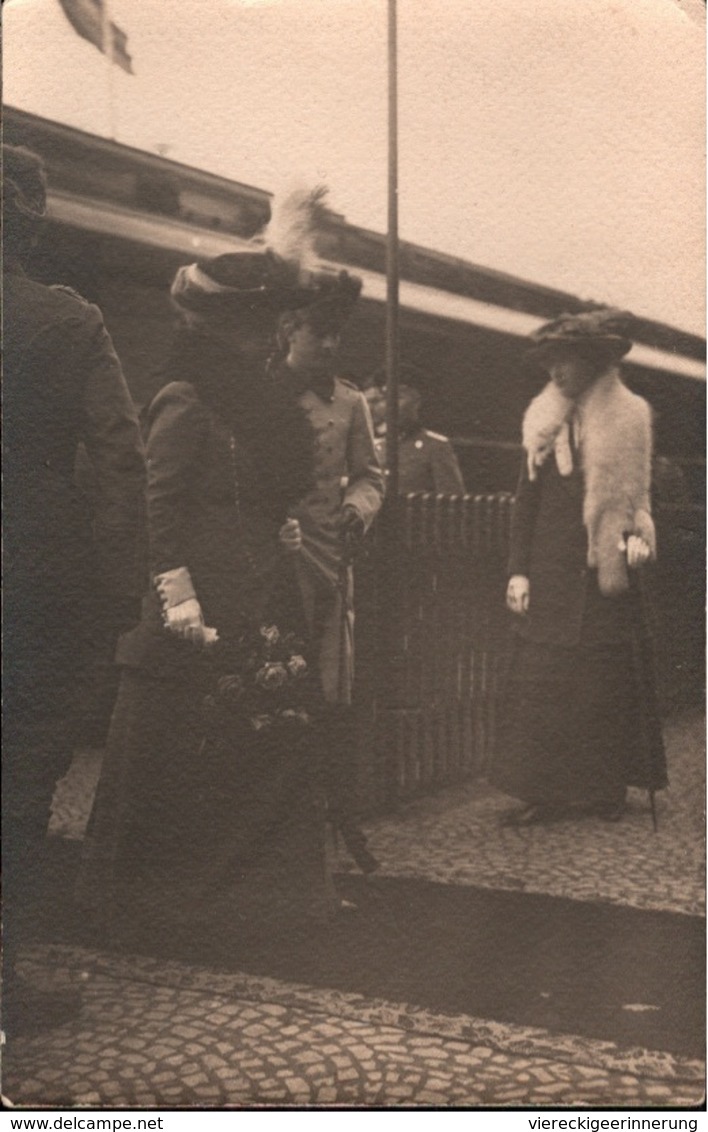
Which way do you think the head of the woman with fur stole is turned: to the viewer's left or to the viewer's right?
to the viewer's left

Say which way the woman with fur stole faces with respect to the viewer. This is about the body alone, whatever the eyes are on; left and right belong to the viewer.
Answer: facing the viewer and to the left of the viewer

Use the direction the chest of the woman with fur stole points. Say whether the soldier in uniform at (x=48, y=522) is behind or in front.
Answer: in front

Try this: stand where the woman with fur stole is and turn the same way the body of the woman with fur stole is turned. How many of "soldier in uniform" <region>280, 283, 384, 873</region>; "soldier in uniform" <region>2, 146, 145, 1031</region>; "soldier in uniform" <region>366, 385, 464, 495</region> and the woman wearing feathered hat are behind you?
0

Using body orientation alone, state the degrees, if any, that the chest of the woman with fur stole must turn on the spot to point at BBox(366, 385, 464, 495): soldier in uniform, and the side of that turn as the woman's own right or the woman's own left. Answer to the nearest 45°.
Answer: approximately 45° to the woman's own right

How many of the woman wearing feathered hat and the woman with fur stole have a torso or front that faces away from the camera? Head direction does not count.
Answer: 0

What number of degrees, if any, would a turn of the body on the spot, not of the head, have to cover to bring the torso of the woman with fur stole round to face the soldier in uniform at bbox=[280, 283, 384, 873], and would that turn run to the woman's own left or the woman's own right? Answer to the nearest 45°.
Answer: approximately 45° to the woman's own right

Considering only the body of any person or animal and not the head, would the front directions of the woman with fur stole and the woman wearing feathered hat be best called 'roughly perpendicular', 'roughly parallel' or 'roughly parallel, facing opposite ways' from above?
roughly perpendicular

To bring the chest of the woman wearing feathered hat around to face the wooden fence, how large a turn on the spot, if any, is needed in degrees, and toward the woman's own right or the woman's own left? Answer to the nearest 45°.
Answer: approximately 45° to the woman's own left
